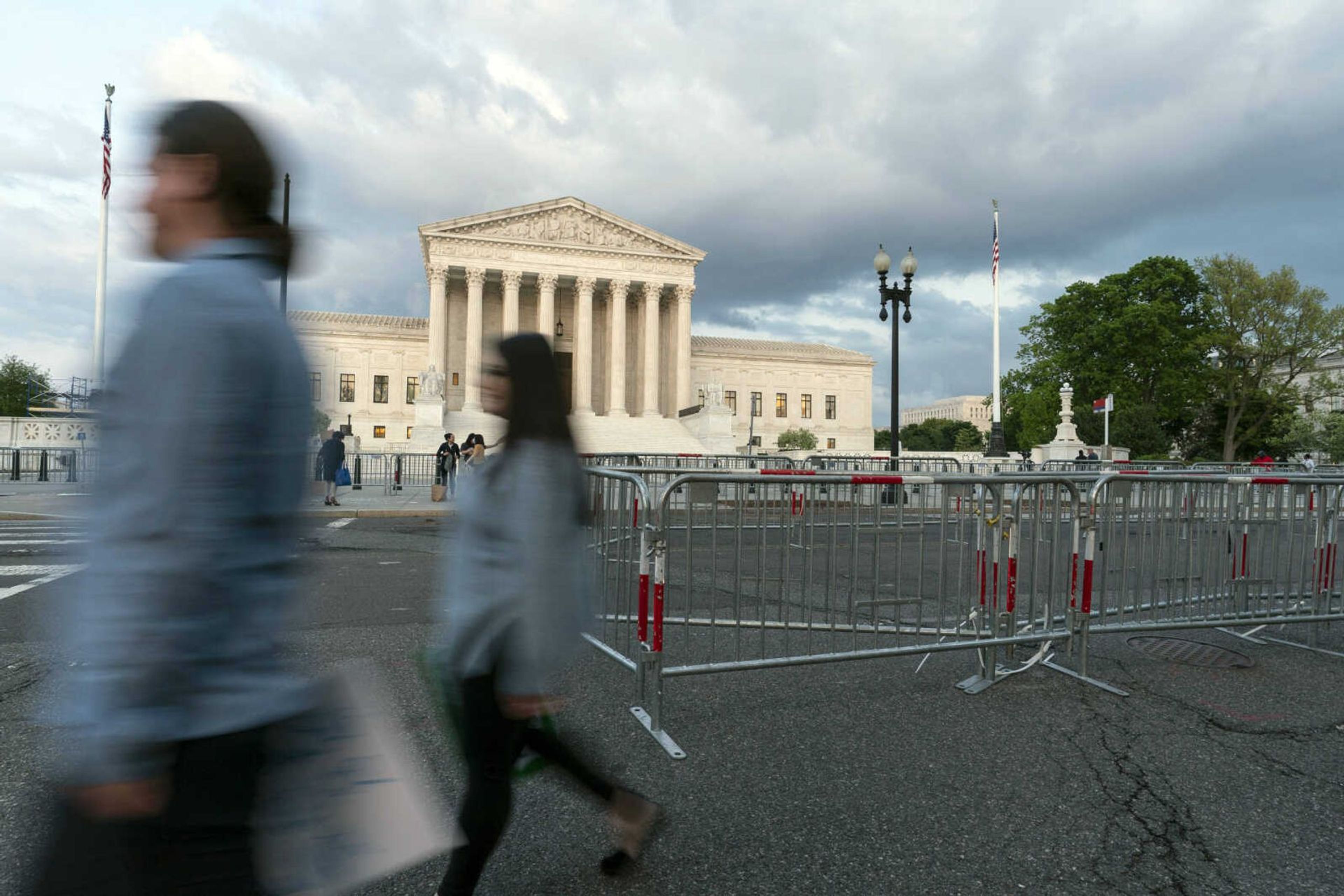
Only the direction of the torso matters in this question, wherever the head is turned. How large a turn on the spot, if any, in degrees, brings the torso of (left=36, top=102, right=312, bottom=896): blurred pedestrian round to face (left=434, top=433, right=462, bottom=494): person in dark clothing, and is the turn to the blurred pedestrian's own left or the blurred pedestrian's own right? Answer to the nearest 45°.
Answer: approximately 90° to the blurred pedestrian's own right

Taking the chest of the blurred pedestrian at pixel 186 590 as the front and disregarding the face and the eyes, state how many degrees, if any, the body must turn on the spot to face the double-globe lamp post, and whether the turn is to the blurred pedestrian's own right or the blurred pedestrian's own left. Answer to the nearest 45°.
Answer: approximately 135° to the blurred pedestrian's own right

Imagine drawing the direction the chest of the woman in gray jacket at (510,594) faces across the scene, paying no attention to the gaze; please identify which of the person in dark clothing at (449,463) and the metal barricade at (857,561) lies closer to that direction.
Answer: the person in dark clothing

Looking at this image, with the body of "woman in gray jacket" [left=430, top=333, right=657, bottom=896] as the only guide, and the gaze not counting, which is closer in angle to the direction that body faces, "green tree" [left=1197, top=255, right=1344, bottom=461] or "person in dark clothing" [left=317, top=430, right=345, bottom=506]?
the person in dark clothing

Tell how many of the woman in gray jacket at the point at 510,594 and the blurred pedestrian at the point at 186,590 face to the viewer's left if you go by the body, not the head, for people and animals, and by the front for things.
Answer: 2

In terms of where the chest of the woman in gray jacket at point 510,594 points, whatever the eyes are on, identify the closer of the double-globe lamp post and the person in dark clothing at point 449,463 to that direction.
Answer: the person in dark clothing

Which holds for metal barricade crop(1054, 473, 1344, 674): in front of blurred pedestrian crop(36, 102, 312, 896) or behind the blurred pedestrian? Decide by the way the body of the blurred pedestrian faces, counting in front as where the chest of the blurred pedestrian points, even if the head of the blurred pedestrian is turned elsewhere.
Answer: behind

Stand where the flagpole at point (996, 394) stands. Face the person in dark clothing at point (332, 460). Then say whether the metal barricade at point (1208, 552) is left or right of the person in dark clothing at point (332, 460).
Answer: left

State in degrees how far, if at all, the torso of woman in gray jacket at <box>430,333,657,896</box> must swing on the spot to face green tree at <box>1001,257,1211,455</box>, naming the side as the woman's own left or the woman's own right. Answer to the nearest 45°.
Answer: approximately 135° to the woman's own right

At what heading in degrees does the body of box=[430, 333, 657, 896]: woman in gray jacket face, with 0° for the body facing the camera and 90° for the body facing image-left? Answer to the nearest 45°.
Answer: approximately 90°

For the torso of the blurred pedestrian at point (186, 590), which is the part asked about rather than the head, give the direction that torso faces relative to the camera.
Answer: to the viewer's left

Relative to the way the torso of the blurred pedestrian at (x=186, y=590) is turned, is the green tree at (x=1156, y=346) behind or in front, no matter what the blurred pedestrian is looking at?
behind
